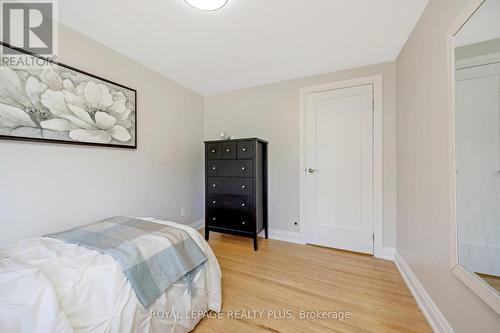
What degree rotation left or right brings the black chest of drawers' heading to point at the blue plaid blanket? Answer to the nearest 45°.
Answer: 0° — it already faces it

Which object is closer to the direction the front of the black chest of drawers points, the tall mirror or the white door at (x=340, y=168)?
the tall mirror

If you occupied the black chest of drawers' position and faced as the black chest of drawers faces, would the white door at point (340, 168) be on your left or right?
on your left
